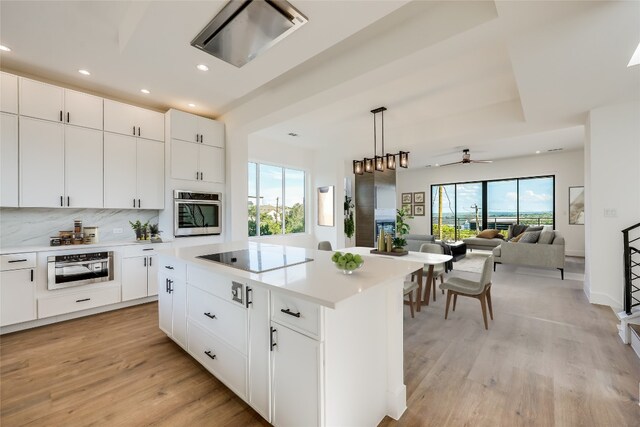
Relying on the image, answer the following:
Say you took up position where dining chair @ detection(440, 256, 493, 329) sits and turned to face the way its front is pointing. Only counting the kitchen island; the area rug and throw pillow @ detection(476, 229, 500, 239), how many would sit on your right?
2

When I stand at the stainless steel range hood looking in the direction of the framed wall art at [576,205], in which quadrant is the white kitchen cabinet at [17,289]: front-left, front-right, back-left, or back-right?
back-left

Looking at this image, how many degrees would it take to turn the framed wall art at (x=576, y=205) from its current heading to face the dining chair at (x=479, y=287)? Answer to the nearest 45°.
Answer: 0° — it already faces it

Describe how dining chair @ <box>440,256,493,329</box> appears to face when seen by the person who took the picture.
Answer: facing to the left of the viewer

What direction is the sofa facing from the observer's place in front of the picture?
facing to the left of the viewer
